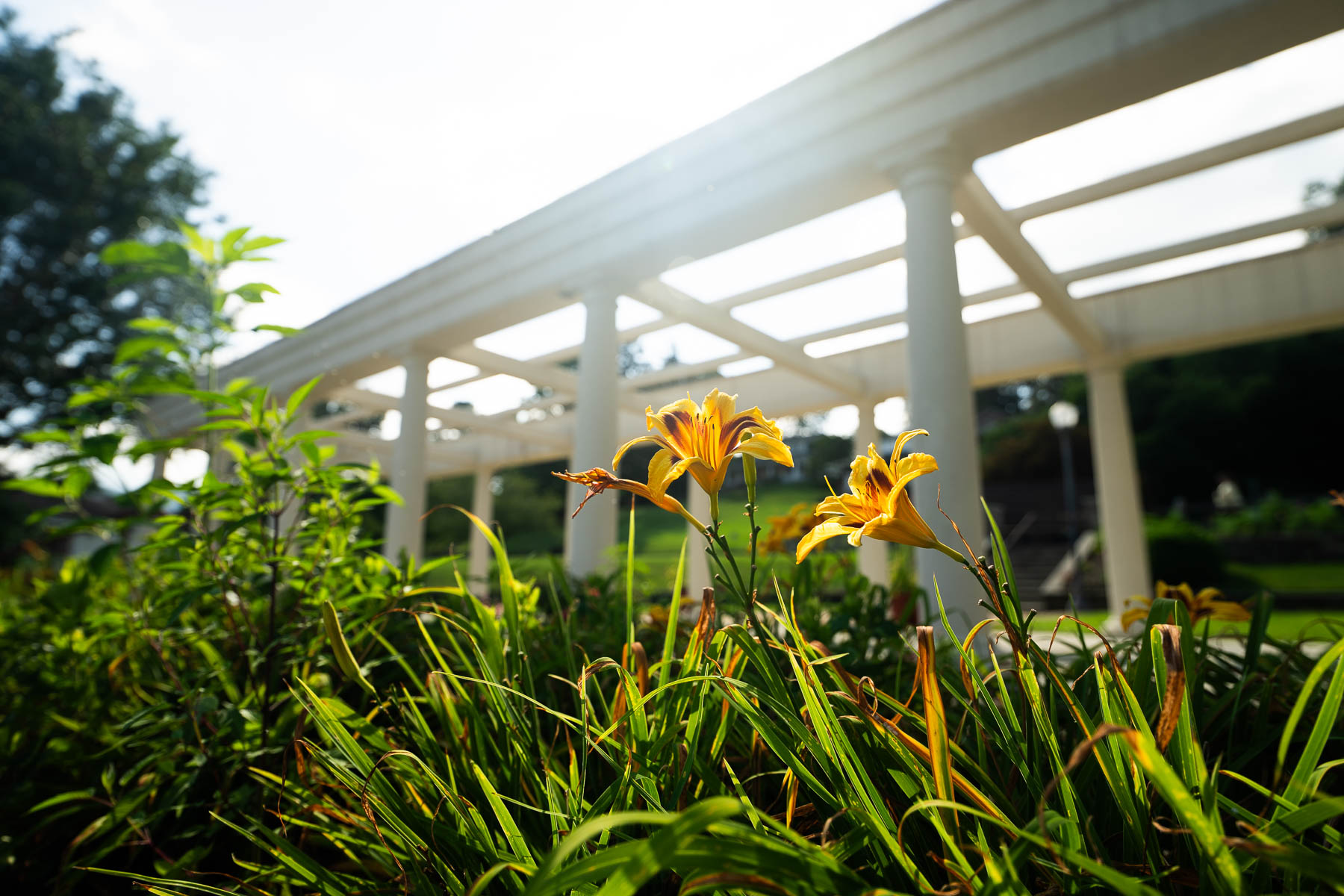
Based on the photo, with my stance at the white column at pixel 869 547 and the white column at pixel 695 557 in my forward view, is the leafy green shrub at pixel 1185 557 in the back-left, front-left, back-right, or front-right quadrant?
back-right

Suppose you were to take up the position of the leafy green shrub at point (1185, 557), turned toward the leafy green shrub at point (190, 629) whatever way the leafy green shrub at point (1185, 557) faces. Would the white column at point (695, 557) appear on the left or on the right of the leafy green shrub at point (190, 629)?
right

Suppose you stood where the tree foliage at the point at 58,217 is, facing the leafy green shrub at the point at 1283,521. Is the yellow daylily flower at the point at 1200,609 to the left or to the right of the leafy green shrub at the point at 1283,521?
right

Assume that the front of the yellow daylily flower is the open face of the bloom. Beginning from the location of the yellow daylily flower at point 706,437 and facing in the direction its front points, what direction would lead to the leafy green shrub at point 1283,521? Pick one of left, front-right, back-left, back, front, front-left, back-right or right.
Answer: back-left

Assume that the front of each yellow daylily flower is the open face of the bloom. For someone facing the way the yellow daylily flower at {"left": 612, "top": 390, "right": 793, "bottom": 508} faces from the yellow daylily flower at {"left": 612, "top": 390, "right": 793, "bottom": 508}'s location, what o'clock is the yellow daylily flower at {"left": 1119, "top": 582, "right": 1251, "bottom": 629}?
the yellow daylily flower at {"left": 1119, "top": 582, "right": 1251, "bottom": 629} is roughly at 8 o'clock from the yellow daylily flower at {"left": 612, "top": 390, "right": 793, "bottom": 508}.

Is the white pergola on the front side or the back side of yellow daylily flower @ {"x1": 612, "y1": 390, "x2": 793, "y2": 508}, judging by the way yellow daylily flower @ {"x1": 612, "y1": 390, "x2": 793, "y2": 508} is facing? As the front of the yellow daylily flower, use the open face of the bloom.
on the back side

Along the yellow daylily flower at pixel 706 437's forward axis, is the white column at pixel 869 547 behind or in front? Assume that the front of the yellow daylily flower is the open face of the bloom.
behind

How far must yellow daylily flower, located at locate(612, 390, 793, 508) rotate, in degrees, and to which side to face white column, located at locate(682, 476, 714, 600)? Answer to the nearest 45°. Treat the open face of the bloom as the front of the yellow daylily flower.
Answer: approximately 180°

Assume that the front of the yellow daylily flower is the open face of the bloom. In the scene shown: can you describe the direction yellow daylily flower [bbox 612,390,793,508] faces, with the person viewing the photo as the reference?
facing the viewer
